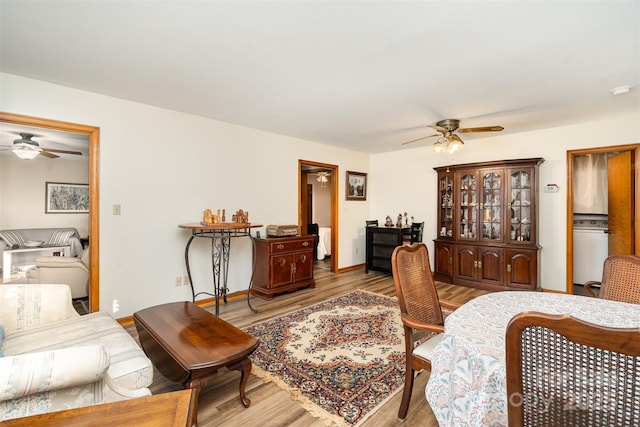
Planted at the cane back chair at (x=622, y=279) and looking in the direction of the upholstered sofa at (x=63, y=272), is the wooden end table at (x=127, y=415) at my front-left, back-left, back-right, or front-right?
front-left

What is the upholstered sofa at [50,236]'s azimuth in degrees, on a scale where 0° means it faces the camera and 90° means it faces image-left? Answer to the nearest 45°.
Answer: approximately 0°

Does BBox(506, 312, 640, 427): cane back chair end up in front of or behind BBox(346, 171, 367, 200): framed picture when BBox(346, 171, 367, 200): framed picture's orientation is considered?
in front

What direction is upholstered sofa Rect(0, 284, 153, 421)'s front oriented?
to the viewer's right

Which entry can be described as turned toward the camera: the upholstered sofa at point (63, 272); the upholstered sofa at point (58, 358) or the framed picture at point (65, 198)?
the framed picture

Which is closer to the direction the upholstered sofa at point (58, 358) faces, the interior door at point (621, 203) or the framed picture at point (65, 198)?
the interior door

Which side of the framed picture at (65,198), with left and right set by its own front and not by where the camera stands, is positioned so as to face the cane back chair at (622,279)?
front

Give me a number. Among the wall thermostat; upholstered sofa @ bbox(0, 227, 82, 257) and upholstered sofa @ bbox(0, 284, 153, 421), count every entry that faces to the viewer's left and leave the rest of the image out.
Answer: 0

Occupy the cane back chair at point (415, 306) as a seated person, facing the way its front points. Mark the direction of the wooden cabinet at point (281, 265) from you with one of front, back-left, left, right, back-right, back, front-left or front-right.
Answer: back

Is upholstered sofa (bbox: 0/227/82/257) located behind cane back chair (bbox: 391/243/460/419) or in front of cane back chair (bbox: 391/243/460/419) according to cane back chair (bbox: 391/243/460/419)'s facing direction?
behind

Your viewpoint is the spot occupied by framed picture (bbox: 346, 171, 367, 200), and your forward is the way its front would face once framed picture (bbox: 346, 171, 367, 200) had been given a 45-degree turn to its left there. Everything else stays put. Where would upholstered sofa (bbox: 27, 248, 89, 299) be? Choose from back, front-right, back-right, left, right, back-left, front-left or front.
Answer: back-right

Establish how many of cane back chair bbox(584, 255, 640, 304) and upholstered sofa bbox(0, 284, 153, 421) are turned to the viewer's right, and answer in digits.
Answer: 1

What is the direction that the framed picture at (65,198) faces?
toward the camera
